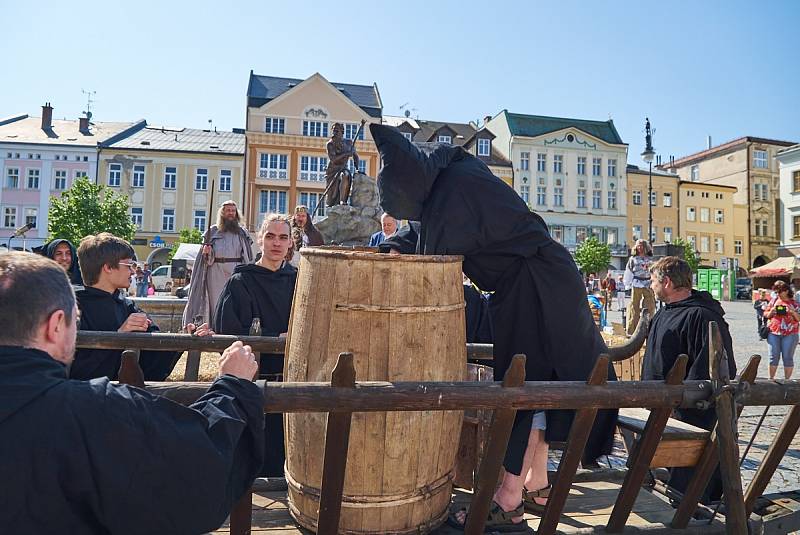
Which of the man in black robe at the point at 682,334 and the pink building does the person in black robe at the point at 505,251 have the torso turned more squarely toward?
the pink building

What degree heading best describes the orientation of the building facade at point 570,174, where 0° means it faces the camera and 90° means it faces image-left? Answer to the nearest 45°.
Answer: approximately 0°

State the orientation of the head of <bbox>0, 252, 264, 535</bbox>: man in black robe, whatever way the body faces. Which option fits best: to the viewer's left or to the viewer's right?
to the viewer's right

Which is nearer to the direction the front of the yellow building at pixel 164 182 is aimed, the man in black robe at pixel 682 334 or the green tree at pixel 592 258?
the man in black robe

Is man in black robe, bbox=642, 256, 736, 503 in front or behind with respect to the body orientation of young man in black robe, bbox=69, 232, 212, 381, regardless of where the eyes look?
in front

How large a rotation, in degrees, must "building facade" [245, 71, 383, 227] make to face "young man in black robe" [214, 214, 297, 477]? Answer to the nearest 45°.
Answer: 0° — it already faces them

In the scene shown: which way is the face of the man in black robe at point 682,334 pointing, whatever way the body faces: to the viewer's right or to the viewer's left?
to the viewer's left

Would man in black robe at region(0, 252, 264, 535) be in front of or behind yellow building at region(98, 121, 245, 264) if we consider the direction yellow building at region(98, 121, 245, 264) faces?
in front

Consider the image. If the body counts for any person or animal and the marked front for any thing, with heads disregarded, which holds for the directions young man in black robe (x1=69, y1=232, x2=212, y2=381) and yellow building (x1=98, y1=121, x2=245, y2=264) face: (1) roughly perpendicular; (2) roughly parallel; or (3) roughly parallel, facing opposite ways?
roughly perpendicular

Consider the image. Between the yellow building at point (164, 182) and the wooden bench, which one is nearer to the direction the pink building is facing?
the wooden bench

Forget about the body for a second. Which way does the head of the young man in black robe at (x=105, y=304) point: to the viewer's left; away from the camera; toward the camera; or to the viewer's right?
to the viewer's right

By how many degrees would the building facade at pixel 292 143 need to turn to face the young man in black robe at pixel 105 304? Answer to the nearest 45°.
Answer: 0° — it already faces them

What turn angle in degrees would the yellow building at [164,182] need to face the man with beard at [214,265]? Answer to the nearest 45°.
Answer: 0° — it already faces them

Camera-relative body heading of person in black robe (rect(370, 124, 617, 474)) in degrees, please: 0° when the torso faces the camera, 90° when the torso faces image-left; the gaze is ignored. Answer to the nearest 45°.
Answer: approximately 90°
